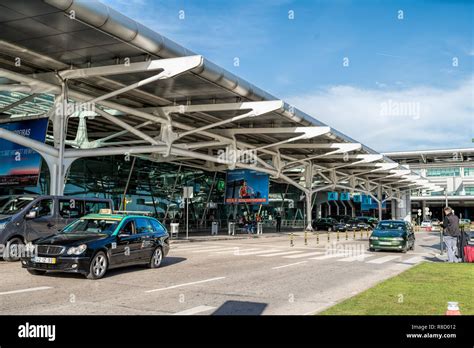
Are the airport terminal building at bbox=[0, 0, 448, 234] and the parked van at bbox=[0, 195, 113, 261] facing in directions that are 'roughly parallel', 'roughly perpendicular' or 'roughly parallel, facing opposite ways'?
roughly perpendicular

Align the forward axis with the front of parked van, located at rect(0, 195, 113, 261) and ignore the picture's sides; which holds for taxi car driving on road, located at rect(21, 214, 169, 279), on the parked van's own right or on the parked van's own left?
on the parked van's own left

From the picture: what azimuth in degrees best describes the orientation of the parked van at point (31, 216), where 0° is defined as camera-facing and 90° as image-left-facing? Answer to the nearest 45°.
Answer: approximately 45°

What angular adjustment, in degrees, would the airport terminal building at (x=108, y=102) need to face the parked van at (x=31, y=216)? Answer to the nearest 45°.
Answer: approximately 45° to its right

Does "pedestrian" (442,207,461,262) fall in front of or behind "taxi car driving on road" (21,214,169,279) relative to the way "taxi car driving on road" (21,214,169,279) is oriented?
behind

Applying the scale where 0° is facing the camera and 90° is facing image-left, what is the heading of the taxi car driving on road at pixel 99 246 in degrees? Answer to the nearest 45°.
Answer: approximately 45°

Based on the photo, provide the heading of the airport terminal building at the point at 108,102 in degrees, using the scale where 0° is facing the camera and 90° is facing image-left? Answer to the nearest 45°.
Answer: approximately 315°

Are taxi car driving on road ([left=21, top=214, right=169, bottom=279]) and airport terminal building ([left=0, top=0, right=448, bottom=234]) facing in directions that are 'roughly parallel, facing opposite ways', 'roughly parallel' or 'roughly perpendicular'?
roughly perpendicular
